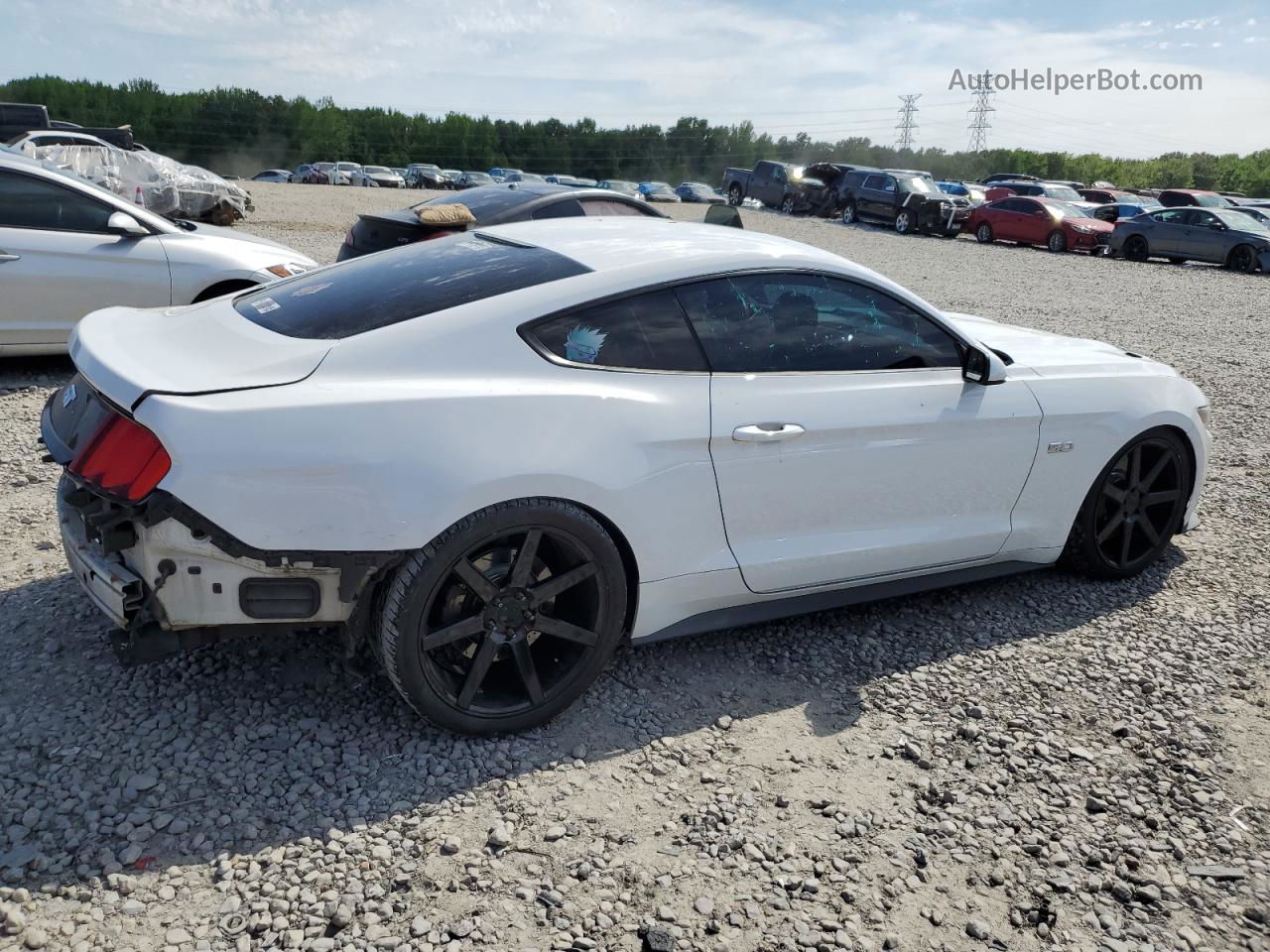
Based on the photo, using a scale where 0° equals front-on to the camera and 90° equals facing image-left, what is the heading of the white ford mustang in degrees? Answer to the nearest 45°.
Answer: approximately 225°

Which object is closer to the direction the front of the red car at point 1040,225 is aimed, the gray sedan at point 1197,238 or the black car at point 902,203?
the gray sedan

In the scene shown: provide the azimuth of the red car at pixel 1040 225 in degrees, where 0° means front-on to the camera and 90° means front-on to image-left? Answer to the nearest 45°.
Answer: approximately 315°

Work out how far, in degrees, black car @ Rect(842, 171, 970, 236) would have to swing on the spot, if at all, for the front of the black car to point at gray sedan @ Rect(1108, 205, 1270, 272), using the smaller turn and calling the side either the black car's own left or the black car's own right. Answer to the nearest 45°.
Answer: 0° — it already faces it

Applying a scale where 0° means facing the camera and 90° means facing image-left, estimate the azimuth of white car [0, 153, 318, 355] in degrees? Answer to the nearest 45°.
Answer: approximately 270°

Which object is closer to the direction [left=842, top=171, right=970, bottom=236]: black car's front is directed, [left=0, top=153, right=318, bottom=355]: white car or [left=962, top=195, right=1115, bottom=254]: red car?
the red car

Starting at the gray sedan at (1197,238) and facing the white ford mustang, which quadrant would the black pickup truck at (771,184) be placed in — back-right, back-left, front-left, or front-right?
back-right
